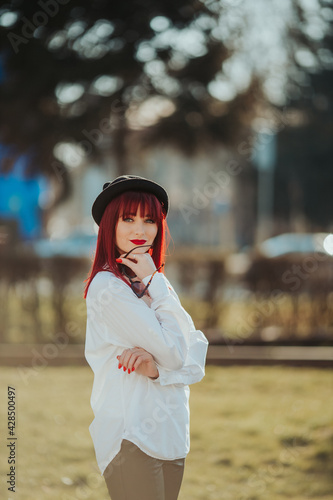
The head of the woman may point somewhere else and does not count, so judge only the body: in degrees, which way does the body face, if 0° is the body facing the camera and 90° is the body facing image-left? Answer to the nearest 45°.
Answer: approximately 315°

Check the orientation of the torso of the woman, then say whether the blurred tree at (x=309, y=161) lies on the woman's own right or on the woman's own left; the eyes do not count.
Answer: on the woman's own left

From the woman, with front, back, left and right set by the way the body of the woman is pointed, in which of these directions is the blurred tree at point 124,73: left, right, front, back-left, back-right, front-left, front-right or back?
back-left
